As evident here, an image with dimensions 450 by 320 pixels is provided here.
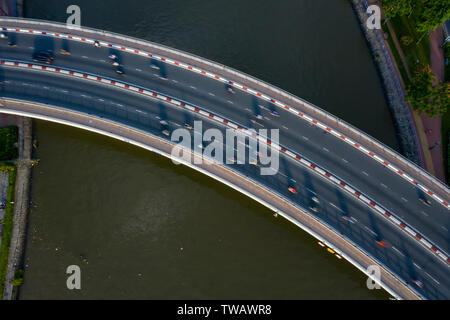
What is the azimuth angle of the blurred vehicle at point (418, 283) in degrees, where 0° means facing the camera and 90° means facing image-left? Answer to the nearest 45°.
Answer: approximately 315°
